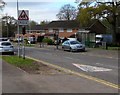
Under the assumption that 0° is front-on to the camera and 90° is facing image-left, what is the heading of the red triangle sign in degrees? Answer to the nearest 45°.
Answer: approximately 0°

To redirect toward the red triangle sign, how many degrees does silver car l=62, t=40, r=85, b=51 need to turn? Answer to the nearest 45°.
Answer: approximately 45° to its right

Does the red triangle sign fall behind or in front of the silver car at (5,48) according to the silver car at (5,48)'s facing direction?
behind

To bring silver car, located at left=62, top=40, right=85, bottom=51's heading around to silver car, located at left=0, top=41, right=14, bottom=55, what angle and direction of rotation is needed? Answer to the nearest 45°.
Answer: approximately 90° to its right

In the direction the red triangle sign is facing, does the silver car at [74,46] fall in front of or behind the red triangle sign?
behind

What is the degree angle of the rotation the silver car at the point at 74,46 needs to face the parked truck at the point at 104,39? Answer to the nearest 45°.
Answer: approximately 135° to its left

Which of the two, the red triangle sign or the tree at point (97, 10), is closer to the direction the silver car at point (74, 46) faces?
the red triangle sign

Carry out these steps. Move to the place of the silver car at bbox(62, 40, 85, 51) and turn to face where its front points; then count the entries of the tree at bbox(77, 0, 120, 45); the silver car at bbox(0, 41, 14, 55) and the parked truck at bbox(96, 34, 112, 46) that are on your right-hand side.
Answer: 1
